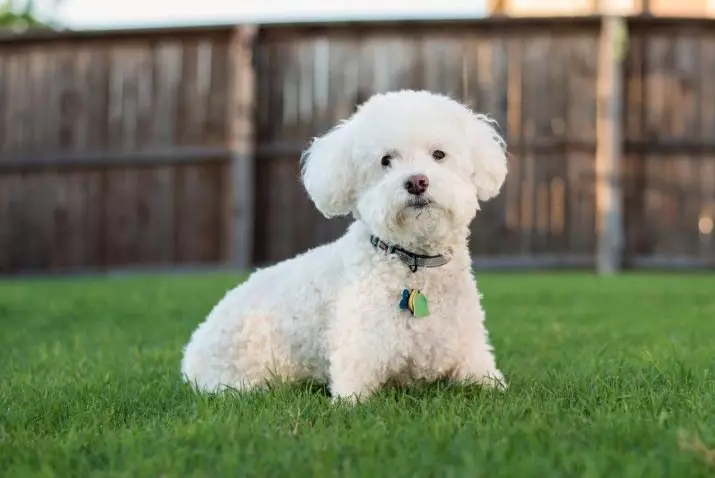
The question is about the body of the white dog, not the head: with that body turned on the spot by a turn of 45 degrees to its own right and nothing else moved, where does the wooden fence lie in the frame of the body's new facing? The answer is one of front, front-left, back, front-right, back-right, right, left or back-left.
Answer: back

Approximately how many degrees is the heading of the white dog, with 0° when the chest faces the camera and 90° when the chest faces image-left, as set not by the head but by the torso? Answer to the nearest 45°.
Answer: approximately 315°
